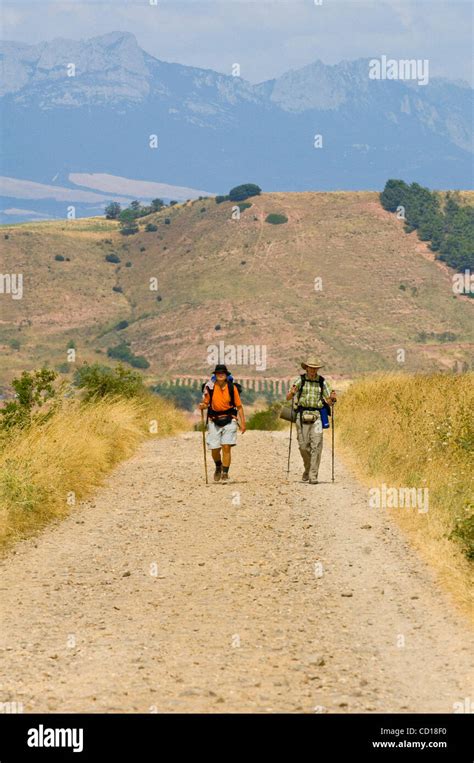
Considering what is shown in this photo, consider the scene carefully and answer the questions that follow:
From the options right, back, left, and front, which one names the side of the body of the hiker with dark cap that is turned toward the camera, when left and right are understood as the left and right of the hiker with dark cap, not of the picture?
front

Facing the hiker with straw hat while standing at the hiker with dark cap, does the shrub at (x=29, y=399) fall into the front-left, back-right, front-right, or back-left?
back-left

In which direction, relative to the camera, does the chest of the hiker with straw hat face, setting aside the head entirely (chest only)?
toward the camera

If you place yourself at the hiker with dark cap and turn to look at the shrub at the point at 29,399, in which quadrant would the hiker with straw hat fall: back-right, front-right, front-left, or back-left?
back-right

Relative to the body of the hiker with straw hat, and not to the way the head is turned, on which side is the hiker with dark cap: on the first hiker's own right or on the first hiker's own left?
on the first hiker's own right

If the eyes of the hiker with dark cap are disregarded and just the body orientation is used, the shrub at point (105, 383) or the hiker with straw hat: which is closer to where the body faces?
the hiker with straw hat

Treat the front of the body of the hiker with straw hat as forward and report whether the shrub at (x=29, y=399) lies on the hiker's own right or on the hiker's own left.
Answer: on the hiker's own right

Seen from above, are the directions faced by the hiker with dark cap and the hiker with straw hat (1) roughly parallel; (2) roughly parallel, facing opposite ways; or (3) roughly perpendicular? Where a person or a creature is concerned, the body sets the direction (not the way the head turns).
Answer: roughly parallel

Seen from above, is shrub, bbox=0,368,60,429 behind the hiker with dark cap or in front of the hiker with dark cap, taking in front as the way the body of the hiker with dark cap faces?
behind
